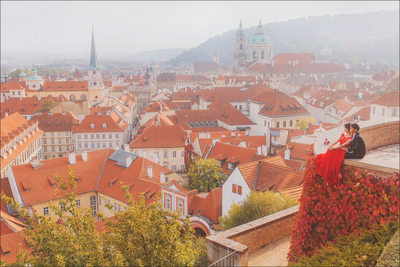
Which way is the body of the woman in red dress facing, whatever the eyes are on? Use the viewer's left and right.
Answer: facing the viewer and to the left of the viewer

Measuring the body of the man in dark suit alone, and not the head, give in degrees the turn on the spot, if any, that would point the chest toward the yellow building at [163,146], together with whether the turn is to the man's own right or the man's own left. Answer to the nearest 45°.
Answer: approximately 45° to the man's own right

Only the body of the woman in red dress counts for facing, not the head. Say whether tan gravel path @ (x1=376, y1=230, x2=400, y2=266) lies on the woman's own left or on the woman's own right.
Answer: on the woman's own left

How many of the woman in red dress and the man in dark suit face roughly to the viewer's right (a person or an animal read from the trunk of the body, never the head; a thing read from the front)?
0

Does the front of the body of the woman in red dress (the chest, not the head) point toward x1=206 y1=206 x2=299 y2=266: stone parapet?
no

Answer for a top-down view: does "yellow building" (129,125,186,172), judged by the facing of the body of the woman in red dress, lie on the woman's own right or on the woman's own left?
on the woman's own right

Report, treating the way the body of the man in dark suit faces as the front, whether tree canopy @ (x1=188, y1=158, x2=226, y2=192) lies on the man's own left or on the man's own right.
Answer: on the man's own right

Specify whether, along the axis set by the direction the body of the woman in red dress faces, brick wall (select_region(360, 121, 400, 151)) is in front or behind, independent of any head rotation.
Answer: behind

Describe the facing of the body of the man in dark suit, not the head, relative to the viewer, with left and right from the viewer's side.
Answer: facing to the left of the viewer

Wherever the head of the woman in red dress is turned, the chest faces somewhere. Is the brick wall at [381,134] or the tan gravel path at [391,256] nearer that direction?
the tan gravel path
